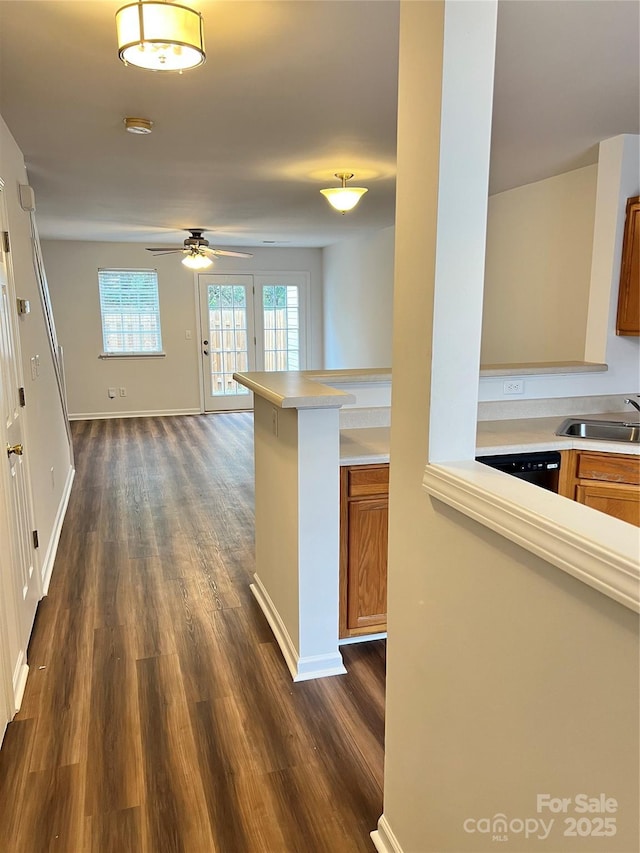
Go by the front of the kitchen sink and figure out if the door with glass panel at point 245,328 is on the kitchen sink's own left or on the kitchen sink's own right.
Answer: on the kitchen sink's own right

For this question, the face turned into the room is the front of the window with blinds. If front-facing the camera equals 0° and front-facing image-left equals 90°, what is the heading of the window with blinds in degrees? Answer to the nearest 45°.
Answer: approximately 0°

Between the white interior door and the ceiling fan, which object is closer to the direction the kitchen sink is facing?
the white interior door

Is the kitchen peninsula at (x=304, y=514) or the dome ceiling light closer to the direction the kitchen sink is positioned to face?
the kitchen peninsula

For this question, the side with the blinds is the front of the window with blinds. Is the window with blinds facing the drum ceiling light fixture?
yes

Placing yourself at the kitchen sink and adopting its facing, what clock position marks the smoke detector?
The smoke detector is roughly at 2 o'clock from the kitchen sink.

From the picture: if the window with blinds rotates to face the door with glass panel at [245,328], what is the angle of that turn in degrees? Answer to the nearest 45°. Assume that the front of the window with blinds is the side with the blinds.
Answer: approximately 90° to its left

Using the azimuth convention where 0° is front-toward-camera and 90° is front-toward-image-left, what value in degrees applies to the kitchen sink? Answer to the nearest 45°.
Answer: approximately 0°

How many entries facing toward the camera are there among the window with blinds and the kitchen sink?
2

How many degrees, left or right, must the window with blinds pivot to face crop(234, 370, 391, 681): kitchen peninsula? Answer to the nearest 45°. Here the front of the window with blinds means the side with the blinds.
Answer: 0° — it already faces it
